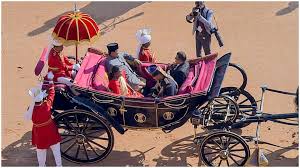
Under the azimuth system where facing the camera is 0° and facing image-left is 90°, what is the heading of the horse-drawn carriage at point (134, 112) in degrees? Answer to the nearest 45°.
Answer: approximately 270°

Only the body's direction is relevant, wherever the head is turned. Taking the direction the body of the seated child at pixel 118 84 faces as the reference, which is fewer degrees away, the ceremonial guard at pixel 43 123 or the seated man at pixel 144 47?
the seated man

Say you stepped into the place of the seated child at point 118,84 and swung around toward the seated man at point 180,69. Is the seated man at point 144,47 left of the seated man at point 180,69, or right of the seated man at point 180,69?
left

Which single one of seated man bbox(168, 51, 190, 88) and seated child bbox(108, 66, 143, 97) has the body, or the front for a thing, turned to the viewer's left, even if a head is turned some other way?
the seated man

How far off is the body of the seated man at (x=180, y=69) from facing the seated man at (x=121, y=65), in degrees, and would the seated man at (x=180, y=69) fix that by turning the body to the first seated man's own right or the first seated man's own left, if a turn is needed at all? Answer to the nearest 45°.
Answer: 0° — they already face them

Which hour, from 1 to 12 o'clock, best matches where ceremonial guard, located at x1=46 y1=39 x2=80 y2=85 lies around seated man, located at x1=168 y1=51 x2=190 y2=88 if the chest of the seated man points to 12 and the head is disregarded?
The ceremonial guard is roughly at 12 o'clock from the seated man.

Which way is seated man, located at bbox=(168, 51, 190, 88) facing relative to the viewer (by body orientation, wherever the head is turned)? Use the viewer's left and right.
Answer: facing to the left of the viewer

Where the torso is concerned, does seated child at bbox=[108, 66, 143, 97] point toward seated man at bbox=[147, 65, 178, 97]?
yes

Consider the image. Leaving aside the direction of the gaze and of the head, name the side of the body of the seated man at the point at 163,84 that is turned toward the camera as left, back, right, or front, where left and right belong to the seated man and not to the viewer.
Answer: left

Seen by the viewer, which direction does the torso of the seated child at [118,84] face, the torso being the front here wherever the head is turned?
to the viewer's right
